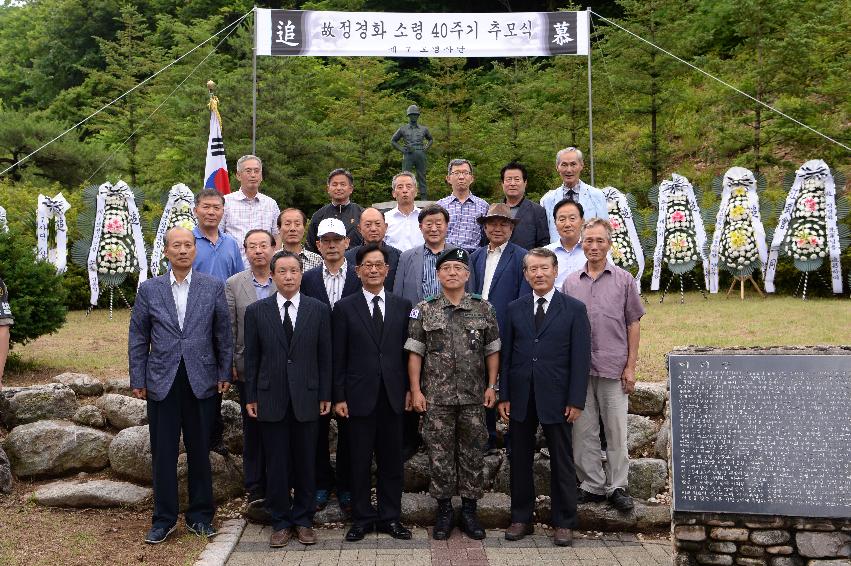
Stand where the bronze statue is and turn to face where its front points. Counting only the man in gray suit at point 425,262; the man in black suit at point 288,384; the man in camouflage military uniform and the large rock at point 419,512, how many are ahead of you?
4

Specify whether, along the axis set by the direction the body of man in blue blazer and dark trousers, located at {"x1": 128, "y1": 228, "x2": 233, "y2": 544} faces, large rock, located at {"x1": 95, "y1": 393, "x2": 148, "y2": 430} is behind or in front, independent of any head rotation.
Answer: behind

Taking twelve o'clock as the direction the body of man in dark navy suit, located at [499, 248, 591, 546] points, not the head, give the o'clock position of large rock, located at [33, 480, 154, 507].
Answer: The large rock is roughly at 3 o'clock from the man in dark navy suit.
